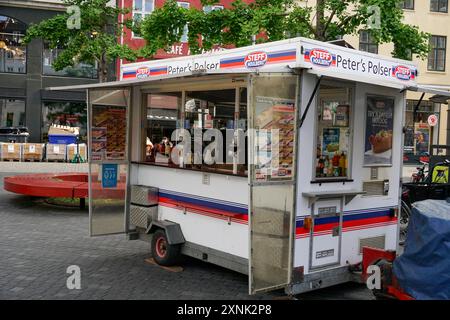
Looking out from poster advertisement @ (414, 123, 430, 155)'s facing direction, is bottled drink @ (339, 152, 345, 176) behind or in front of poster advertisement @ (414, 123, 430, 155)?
in front

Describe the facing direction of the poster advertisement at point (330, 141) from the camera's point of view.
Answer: facing the viewer

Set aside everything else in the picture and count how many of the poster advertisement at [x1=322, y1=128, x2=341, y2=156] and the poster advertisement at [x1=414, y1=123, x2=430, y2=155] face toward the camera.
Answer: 2

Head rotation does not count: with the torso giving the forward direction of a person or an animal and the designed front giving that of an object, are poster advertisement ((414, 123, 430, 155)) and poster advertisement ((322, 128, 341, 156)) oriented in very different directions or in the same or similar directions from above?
same or similar directions

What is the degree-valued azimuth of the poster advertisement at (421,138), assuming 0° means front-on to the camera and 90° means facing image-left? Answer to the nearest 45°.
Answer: approximately 0°

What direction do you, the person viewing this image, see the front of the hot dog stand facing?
facing the viewer and to the left of the viewer

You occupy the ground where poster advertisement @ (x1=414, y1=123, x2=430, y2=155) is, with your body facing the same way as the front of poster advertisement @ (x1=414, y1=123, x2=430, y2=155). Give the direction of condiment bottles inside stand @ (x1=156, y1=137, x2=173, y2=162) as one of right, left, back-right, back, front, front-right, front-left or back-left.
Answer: front
